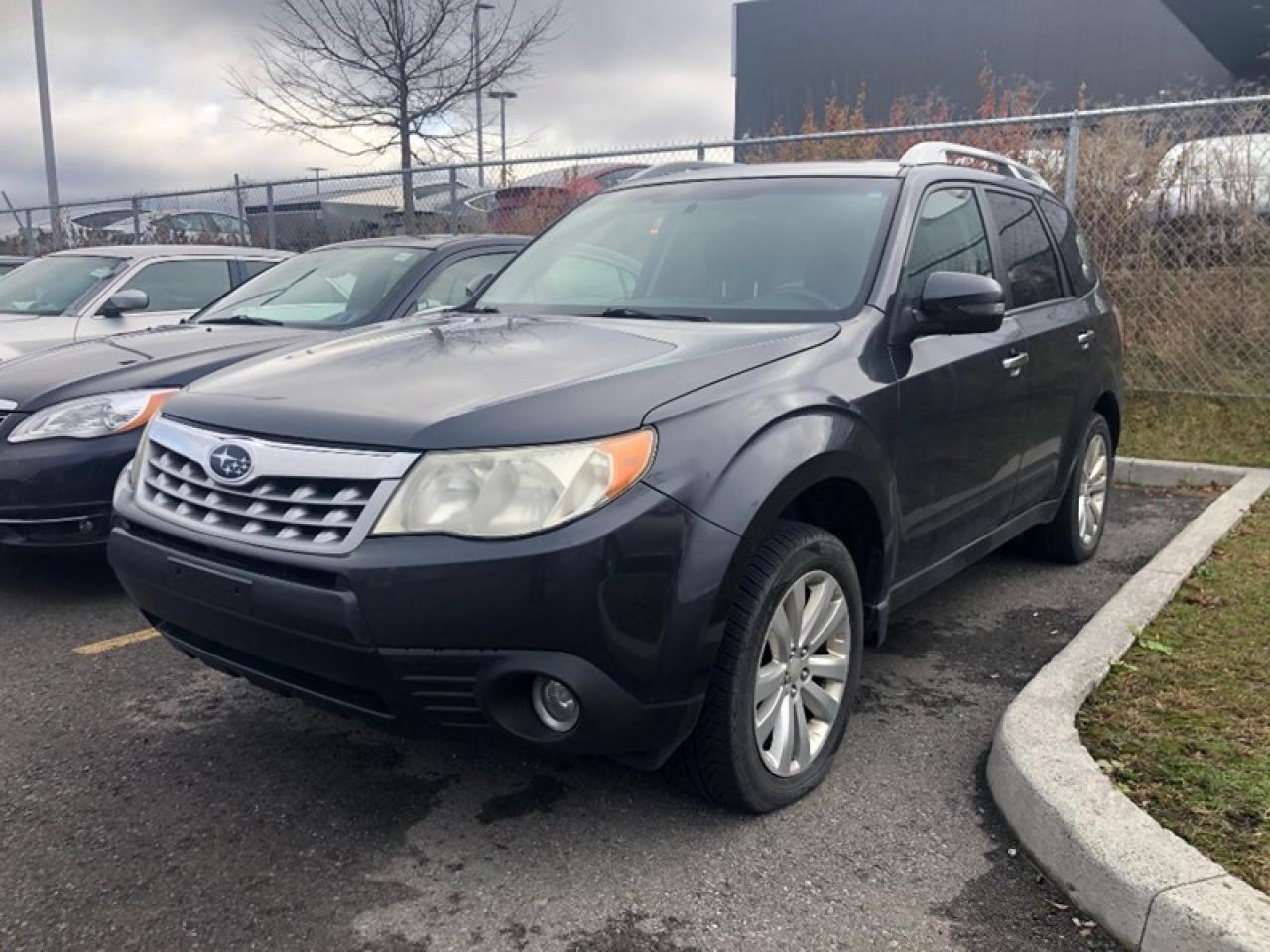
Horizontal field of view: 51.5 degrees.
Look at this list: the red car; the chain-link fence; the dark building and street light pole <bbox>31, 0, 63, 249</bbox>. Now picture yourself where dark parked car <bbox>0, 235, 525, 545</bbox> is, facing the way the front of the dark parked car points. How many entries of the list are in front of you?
0

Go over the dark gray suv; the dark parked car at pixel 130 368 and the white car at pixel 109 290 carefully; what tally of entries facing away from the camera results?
0

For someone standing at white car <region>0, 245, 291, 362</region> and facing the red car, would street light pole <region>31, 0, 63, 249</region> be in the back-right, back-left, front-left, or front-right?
front-left

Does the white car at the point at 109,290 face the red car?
no

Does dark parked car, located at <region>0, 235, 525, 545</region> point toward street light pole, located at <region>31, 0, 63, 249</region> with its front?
no

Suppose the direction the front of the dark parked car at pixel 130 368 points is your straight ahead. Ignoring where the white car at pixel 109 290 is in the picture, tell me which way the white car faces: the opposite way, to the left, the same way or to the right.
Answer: the same way

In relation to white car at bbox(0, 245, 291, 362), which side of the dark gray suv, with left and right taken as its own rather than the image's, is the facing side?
right

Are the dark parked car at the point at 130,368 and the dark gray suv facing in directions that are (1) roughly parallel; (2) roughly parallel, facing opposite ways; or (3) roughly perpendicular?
roughly parallel

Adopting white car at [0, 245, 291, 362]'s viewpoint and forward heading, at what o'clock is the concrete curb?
The concrete curb is roughly at 10 o'clock from the white car.

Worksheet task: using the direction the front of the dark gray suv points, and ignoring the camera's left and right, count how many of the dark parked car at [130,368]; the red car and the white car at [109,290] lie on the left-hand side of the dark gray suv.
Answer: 0

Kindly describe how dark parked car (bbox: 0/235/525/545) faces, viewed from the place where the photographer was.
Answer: facing the viewer and to the left of the viewer

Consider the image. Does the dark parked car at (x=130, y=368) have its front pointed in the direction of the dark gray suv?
no

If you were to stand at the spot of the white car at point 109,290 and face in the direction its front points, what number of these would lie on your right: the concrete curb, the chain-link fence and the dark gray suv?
0

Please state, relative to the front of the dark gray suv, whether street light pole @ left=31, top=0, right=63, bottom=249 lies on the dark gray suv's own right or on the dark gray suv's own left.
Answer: on the dark gray suv's own right

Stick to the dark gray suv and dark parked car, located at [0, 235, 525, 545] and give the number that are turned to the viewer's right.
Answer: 0
